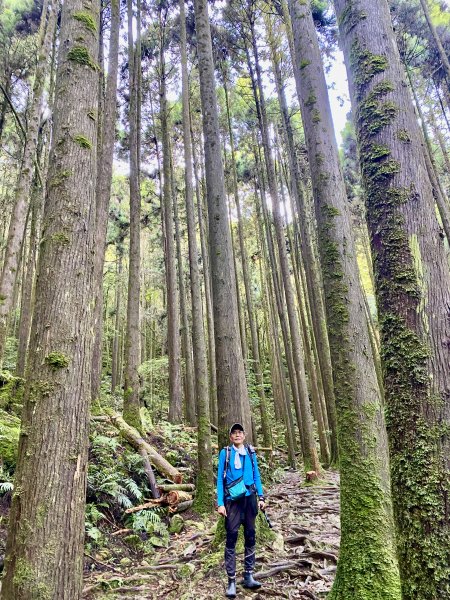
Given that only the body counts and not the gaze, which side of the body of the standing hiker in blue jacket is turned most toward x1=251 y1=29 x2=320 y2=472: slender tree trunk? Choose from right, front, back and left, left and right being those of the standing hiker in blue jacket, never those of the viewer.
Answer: back

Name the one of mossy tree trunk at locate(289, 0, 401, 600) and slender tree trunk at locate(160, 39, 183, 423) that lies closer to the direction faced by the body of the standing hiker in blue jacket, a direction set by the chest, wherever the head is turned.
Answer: the mossy tree trunk

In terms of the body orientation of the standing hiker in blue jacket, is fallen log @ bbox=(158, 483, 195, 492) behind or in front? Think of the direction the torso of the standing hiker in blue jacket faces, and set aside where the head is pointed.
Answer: behind

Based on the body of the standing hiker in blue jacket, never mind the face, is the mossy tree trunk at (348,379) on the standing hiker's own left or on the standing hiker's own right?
on the standing hiker's own left

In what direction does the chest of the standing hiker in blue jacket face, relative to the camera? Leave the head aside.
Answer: toward the camera

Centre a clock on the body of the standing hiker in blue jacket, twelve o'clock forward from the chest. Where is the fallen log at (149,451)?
The fallen log is roughly at 5 o'clock from the standing hiker in blue jacket.

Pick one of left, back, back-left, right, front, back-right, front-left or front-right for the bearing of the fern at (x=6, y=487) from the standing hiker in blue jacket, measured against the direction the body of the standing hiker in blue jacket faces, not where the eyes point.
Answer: right

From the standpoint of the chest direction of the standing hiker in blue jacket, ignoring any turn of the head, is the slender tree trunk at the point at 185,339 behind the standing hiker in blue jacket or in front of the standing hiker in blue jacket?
behind

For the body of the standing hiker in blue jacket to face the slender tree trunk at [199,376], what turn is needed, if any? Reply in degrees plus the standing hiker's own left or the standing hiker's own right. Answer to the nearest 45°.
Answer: approximately 180°

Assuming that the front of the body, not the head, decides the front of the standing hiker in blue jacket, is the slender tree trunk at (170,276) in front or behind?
behind

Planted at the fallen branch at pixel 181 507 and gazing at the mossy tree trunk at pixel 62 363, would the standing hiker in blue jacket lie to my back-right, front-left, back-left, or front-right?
front-left
